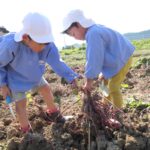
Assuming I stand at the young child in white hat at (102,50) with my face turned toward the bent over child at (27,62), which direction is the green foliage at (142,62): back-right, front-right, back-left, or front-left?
back-right

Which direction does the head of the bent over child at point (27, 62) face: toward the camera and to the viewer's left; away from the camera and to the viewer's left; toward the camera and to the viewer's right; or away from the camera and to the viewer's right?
toward the camera and to the viewer's right

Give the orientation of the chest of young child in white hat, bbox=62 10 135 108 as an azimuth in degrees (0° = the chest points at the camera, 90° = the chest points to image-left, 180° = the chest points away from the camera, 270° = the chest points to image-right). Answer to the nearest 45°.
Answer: approximately 90°

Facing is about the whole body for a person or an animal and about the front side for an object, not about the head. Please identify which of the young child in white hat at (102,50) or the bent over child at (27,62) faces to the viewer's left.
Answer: the young child in white hat

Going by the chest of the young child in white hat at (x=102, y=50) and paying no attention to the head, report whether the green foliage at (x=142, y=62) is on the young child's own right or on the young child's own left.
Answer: on the young child's own right

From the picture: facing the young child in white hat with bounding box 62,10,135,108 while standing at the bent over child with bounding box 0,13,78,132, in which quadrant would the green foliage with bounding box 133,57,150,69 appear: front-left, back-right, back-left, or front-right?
front-left

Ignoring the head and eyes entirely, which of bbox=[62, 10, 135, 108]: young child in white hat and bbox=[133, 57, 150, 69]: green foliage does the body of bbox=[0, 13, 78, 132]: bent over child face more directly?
the young child in white hat

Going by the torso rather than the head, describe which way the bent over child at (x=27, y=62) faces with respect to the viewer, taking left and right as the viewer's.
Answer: facing the viewer and to the right of the viewer

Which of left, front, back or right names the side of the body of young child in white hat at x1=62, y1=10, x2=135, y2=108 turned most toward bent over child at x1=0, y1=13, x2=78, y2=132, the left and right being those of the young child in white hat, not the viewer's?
front

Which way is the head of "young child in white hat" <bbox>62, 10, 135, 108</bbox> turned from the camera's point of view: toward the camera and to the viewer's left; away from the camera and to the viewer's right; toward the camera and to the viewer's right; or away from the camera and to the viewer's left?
toward the camera and to the viewer's left

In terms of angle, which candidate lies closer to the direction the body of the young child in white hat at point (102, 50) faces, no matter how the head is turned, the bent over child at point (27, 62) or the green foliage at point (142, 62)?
the bent over child
